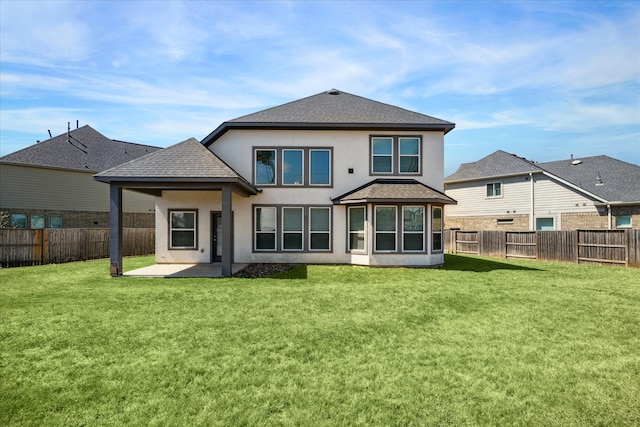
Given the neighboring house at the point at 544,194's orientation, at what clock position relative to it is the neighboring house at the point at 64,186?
the neighboring house at the point at 64,186 is roughly at 8 o'clock from the neighboring house at the point at 544,194.

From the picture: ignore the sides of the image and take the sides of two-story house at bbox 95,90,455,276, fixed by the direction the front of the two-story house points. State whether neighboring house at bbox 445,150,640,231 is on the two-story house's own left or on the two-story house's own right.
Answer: on the two-story house's own right

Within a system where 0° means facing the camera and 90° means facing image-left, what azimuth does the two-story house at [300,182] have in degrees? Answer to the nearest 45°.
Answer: approximately 180°

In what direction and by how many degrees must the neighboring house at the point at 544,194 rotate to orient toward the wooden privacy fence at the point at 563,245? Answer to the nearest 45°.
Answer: approximately 180°

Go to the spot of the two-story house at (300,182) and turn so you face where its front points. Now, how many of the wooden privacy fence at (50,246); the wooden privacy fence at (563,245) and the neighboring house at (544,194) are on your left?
1

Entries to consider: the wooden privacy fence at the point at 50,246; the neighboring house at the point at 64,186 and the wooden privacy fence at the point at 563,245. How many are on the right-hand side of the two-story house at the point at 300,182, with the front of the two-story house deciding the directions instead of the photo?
1

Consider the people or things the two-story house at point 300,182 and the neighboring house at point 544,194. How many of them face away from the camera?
2

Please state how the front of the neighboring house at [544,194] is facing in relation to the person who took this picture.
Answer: facing away from the viewer
